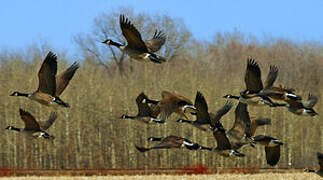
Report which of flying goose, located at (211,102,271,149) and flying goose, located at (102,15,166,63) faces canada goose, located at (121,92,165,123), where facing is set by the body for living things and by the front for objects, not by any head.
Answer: flying goose, located at (211,102,271,149)

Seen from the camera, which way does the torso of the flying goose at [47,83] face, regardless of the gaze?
to the viewer's left

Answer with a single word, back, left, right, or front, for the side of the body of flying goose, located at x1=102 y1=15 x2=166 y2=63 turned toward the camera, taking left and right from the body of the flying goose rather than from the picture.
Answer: left

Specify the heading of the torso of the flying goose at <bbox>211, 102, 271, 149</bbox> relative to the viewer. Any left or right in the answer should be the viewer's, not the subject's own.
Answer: facing to the left of the viewer

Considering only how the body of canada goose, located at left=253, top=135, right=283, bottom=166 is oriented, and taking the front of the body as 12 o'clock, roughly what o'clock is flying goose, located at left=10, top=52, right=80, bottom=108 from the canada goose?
The flying goose is roughly at 11 o'clock from the canada goose.

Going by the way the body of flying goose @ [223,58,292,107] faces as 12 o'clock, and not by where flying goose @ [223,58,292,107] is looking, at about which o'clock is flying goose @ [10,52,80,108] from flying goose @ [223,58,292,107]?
flying goose @ [10,52,80,108] is roughly at 12 o'clock from flying goose @ [223,58,292,107].

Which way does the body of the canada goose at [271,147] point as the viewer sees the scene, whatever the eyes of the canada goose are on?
to the viewer's left

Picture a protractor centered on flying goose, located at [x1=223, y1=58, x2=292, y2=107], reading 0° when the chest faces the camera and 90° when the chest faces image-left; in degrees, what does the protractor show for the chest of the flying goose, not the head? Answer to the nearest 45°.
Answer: approximately 90°

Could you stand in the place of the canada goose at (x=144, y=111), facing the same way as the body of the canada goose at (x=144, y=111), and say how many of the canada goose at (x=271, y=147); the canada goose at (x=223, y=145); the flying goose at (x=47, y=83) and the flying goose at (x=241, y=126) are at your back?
3
